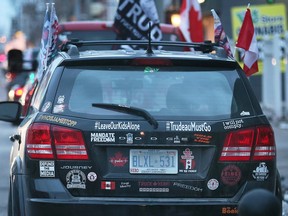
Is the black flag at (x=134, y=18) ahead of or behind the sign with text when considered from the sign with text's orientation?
ahead

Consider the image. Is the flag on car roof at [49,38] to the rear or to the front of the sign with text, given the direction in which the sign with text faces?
to the front

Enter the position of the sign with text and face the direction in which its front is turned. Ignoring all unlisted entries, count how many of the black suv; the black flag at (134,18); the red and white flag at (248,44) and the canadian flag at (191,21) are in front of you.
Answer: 4

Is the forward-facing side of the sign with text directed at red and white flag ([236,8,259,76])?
yes

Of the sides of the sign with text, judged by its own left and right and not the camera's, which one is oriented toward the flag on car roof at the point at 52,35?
front

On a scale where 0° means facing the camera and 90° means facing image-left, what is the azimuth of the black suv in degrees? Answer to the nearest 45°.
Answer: approximately 180°

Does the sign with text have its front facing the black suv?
yes

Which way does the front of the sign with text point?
toward the camera

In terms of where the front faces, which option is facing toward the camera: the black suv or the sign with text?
the sign with text

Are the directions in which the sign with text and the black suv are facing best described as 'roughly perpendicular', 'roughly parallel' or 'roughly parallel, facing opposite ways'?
roughly parallel, facing opposite ways
